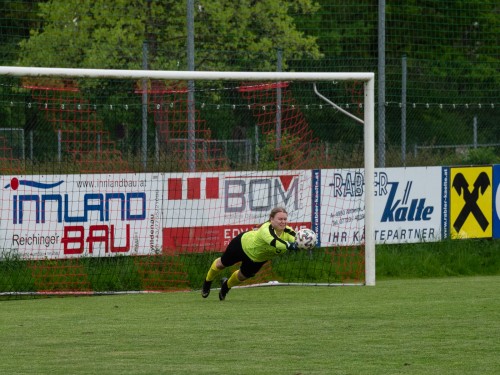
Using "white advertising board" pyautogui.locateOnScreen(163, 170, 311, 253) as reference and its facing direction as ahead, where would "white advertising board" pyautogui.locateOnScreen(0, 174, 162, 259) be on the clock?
"white advertising board" pyautogui.locateOnScreen(0, 174, 162, 259) is roughly at 2 o'clock from "white advertising board" pyautogui.locateOnScreen(163, 170, 311, 253).

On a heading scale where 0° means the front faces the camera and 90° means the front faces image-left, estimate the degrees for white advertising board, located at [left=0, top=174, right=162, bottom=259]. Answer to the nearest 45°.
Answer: approximately 0°

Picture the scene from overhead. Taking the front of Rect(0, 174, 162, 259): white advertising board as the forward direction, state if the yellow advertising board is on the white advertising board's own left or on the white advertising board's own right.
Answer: on the white advertising board's own left

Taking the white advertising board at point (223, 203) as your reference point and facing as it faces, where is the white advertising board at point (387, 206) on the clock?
the white advertising board at point (387, 206) is roughly at 8 o'clock from the white advertising board at point (223, 203).

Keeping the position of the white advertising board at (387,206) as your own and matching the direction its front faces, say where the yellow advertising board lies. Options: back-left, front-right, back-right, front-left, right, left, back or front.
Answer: back-left

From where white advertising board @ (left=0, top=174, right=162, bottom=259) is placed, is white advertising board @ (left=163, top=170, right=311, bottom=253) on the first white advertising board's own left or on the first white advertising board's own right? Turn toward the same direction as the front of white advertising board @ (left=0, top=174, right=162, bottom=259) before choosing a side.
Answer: on the first white advertising board's own left
